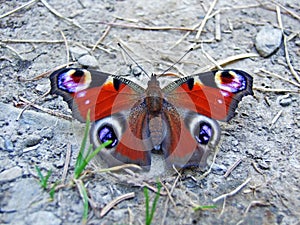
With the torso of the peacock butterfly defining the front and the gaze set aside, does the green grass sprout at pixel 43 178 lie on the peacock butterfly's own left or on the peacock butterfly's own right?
on the peacock butterfly's own left

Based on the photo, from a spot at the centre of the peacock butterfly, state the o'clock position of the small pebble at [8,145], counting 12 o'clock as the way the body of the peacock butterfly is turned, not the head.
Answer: The small pebble is roughly at 9 o'clock from the peacock butterfly.

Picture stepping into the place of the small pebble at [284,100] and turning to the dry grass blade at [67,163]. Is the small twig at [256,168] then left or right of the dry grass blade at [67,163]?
left

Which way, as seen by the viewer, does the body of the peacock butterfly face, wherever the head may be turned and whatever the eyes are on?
away from the camera

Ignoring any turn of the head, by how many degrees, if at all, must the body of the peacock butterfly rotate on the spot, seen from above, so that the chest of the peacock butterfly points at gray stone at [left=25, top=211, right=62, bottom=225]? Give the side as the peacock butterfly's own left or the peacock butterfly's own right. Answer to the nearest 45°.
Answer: approximately 135° to the peacock butterfly's own left

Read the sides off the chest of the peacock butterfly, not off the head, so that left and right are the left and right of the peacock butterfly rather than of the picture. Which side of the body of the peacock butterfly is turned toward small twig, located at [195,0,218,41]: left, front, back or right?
front

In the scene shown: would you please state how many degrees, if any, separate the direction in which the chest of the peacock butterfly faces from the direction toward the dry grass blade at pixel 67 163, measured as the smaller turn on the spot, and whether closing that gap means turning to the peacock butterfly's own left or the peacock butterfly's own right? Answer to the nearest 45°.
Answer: approximately 90° to the peacock butterfly's own left

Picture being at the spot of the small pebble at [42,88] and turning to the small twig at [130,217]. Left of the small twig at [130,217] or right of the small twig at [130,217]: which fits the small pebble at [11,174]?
right

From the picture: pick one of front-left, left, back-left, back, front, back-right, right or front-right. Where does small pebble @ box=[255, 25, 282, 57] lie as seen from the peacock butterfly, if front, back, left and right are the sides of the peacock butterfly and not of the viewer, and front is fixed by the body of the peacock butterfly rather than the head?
front-right

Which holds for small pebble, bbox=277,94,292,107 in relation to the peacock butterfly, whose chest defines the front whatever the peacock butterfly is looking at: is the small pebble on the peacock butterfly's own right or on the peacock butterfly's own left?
on the peacock butterfly's own right

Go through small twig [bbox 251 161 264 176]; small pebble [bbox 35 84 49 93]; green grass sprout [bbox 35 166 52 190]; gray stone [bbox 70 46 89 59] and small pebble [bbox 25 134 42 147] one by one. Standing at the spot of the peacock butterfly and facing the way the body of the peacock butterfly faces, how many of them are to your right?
1

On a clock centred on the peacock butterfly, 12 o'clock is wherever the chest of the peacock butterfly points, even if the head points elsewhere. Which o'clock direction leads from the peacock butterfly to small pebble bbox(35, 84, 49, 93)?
The small pebble is roughly at 10 o'clock from the peacock butterfly.

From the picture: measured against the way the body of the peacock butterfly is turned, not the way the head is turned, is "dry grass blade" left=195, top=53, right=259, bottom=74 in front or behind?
in front

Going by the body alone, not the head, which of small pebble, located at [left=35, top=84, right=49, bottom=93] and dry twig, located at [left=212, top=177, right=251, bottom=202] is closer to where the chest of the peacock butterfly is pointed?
the small pebble
